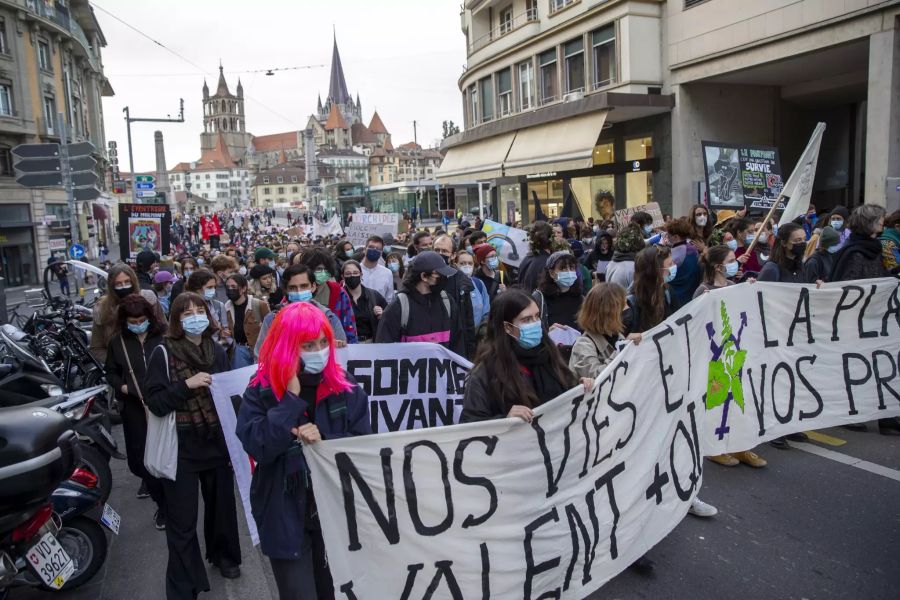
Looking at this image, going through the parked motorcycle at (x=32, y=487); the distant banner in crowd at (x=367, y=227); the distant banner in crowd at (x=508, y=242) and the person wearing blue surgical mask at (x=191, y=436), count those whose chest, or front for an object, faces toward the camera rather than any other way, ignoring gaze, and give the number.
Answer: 3

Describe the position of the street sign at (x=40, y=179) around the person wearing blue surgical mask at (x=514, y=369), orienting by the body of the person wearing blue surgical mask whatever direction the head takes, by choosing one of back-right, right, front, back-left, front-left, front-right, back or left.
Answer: back

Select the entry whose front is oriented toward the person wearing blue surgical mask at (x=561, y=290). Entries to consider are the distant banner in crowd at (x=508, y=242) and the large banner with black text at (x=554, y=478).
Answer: the distant banner in crowd

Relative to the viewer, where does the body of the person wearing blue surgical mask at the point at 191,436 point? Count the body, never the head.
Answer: toward the camera

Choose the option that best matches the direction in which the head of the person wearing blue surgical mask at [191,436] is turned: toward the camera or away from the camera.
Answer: toward the camera

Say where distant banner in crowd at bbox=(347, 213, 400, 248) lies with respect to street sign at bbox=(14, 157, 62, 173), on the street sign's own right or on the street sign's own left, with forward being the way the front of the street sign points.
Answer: on the street sign's own left

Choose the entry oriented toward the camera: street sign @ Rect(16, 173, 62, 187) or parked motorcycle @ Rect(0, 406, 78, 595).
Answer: the street sign

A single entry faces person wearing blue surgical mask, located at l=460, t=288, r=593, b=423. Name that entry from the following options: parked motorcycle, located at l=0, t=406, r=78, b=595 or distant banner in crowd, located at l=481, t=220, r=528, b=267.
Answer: the distant banner in crowd

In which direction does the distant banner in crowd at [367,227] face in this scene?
toward the camera

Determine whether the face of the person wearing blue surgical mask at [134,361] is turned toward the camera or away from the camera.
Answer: toward the camera

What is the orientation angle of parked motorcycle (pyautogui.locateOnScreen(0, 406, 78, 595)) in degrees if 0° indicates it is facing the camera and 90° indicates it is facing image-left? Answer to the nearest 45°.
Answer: approximately 135°

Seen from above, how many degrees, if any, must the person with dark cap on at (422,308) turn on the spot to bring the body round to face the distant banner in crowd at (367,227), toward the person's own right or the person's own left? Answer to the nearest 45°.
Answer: approximately 135° to the person's own left

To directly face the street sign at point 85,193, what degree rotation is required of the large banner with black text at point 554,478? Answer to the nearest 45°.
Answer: approximately 180°

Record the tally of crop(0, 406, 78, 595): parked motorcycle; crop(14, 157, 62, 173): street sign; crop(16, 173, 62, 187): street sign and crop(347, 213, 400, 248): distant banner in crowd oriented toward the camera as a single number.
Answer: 3

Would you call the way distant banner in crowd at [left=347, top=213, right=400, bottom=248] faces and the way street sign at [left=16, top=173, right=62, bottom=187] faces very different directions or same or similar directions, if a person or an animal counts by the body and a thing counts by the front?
same or similar directions

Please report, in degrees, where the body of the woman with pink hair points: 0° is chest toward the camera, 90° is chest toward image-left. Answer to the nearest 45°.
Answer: approximately 315°
